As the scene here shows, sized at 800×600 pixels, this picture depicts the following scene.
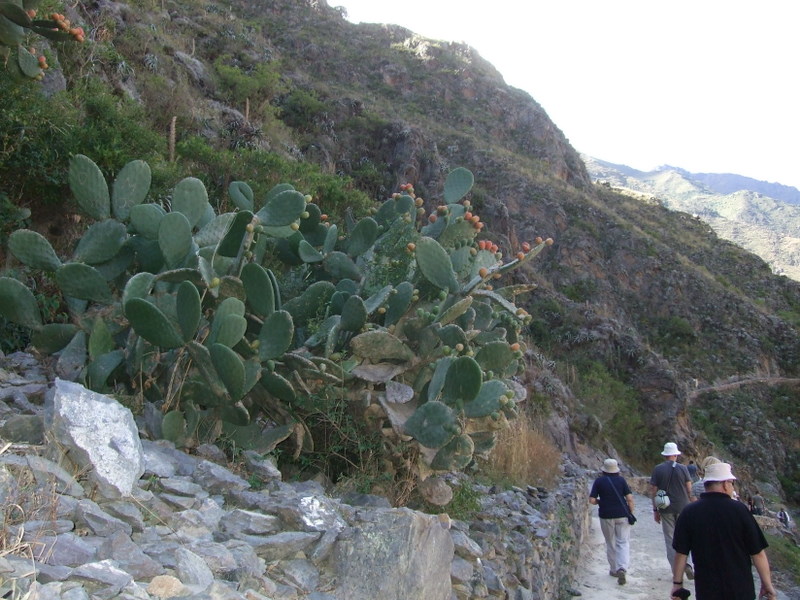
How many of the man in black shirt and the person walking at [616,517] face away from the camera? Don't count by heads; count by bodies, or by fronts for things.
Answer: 2

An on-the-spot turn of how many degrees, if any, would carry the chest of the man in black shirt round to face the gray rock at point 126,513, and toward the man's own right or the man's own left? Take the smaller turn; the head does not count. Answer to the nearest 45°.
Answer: approximately 135° to the man's own left

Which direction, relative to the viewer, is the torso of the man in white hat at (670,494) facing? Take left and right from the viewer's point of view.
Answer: facing away from the viewer

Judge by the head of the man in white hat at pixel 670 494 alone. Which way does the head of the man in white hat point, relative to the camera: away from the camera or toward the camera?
away from the camera

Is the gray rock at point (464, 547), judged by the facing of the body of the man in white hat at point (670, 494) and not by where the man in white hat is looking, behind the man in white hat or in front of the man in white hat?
behind

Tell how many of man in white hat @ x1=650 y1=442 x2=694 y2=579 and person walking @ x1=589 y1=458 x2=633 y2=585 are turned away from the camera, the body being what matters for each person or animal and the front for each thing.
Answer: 2

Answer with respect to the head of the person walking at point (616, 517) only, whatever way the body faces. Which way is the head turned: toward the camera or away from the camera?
away from the camera

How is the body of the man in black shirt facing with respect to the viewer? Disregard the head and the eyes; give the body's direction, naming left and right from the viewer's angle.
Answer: facing away from the viewer

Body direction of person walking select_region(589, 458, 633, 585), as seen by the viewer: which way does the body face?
away from the camera

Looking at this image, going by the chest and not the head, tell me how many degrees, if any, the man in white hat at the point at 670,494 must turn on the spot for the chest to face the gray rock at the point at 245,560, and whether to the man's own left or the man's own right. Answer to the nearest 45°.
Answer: approximately 180°
